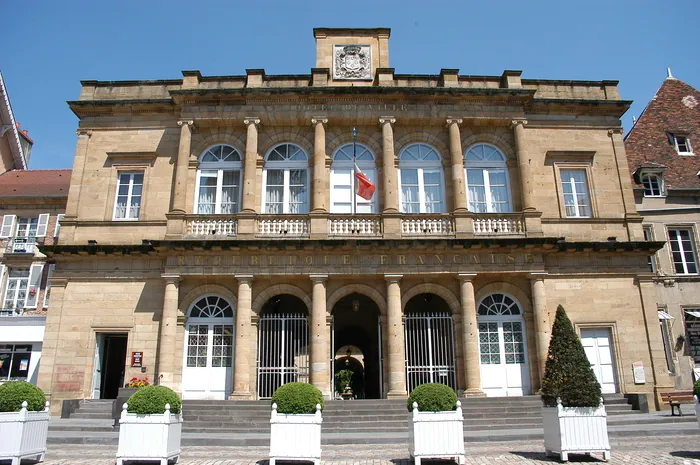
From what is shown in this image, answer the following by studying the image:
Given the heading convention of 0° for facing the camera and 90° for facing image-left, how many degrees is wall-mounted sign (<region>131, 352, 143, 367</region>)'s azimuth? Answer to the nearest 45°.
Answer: approximately 0°

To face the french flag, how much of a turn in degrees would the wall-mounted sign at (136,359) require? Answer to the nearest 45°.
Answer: approximately 45° to its left

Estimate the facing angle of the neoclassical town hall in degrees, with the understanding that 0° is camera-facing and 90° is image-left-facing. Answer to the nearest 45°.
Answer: approximately 0°

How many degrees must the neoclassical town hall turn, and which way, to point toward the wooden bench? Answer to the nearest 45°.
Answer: approximately 90° to its left

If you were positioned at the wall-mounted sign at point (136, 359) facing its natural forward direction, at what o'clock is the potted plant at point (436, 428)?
The potted plant is roughly at 11 o'clock from the wall-mounted sign.

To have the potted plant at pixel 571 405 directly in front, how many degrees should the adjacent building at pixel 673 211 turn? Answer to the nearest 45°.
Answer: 0° — it already faces it

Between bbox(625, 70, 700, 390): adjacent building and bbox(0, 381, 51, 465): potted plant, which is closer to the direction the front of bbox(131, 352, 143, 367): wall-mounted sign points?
the potted plant
